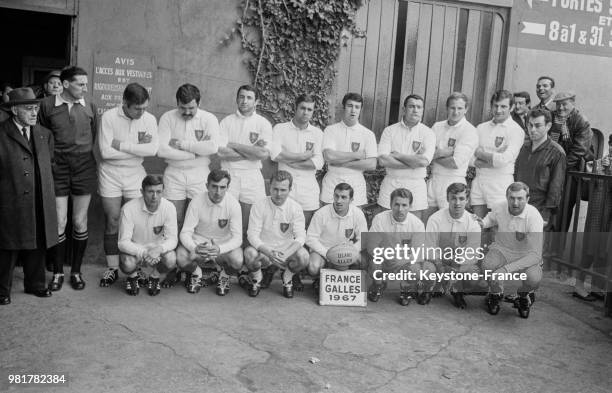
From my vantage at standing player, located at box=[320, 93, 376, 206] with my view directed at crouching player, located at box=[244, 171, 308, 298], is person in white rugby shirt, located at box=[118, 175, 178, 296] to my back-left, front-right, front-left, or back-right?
front-right

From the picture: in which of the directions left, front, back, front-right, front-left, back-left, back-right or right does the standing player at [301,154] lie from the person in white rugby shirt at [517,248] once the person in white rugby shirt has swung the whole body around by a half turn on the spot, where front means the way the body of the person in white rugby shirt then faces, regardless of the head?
left

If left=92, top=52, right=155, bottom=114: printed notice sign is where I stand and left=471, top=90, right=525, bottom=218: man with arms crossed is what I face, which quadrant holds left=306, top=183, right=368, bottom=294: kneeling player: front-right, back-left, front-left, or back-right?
front-right

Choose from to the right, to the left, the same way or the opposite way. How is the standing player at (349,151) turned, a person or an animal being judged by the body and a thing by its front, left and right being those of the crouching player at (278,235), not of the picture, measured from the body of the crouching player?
the same way

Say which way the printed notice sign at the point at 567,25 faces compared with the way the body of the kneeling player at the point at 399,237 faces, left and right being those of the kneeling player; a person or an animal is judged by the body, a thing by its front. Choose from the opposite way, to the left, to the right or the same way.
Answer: the same way

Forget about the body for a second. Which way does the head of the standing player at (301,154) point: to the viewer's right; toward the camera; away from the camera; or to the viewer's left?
toward the camera

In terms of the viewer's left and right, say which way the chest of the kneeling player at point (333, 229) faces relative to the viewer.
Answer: facing the viewer

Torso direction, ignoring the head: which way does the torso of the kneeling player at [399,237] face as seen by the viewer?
toward the camera

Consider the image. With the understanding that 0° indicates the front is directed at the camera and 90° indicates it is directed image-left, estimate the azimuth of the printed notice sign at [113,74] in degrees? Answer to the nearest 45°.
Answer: approximately 0°

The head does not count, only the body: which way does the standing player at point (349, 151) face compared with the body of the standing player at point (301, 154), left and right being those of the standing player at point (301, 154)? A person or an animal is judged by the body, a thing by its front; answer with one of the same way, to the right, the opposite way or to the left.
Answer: the same way

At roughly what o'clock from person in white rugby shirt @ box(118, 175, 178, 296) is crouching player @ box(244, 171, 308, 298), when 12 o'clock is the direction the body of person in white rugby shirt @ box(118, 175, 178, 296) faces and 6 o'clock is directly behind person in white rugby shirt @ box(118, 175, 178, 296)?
crouching player @ box(244, 171, 308, 298) is roughly at 9 o'clock from person in white rugby shirt @ box(118, 175, 178, 296).

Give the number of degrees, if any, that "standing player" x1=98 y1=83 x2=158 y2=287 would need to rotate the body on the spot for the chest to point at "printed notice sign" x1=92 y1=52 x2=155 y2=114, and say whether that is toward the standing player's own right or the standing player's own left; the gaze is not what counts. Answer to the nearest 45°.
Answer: approximately 180°

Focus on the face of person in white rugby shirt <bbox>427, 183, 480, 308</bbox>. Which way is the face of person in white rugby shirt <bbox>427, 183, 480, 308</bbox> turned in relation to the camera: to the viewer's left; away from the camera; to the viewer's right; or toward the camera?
toward the camera

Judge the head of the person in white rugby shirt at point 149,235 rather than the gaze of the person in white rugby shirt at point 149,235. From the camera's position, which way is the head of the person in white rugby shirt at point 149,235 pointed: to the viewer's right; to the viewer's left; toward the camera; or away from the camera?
toward the camera

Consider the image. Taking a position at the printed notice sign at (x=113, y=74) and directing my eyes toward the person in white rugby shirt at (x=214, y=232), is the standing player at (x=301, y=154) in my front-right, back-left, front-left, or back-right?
front-left

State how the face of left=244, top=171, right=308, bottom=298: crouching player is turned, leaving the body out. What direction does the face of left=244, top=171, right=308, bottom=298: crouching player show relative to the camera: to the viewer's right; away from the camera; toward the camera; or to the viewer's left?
toward the camera

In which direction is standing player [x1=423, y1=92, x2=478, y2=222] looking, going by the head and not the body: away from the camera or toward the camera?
toward the camera
